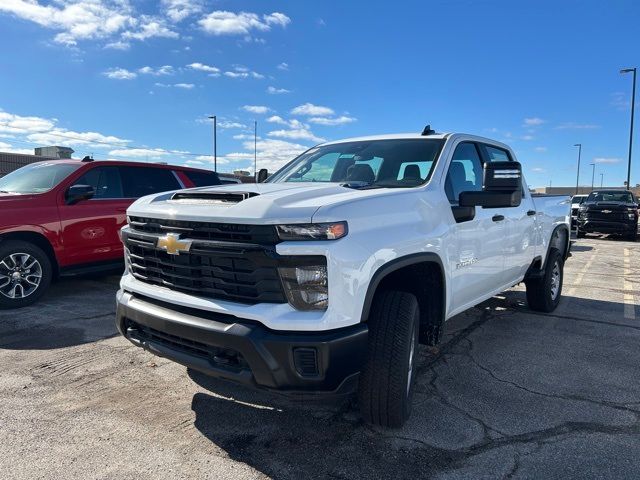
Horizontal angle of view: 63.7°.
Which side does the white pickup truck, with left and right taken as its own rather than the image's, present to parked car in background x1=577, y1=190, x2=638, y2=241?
back

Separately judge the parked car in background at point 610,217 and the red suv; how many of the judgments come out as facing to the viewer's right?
0

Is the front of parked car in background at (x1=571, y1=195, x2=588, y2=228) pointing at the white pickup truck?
yes

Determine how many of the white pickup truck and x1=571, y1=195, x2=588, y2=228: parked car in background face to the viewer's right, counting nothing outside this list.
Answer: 0

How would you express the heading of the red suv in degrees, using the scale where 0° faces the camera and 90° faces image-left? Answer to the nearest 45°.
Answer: approximately 45°

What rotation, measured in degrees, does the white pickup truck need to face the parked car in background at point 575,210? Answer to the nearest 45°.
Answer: approximately 180°

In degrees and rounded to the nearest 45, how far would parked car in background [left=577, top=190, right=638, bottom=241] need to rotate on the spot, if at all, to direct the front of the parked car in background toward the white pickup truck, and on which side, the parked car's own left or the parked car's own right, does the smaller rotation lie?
0° — it already faces it

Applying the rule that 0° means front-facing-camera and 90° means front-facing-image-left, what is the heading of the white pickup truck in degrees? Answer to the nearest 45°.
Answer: approximately 45°
